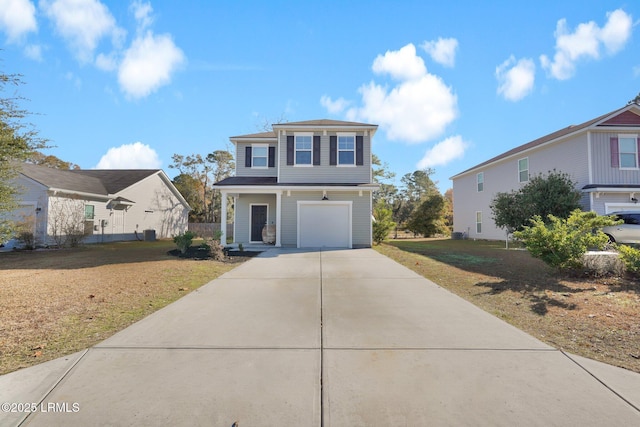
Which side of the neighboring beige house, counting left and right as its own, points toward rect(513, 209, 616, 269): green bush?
left

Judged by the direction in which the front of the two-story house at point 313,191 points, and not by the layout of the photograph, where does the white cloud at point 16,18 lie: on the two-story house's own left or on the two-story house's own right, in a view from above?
on the two-story house's own right

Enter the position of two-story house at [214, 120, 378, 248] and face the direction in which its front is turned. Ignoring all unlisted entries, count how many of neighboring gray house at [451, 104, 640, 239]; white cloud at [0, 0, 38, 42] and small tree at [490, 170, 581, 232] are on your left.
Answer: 2

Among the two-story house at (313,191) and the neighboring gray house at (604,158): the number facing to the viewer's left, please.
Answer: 0

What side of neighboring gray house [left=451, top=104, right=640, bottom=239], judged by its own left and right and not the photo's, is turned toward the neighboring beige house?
right
